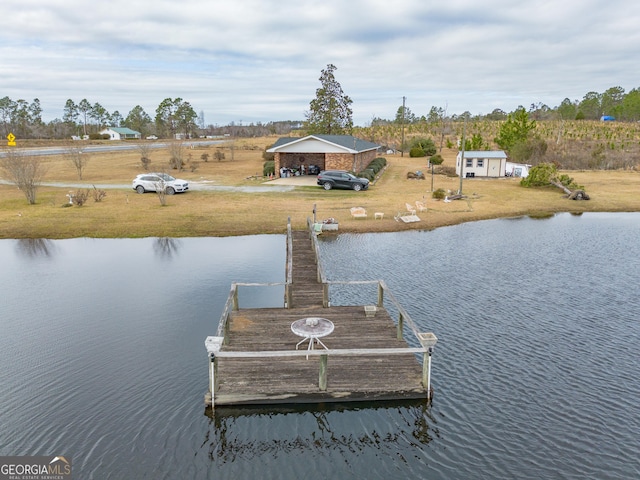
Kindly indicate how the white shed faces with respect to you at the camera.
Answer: facing the viewer

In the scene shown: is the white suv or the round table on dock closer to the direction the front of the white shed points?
the round table on dock

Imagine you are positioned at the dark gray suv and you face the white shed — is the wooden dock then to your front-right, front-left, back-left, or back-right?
back-right

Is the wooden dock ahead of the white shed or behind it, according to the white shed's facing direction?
ahead

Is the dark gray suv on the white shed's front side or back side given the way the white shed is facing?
on the front side

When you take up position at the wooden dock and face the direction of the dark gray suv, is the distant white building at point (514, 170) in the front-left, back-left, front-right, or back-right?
front-right

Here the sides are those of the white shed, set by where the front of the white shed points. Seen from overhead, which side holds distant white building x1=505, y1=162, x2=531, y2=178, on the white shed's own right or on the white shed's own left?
on the white shed's own left

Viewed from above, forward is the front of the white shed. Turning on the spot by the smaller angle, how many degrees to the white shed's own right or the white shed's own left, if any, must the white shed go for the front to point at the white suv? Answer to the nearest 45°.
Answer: approximately 45° to the white shed's own right

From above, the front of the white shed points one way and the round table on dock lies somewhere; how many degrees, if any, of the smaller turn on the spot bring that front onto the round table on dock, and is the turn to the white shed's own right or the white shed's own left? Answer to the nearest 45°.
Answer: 0° — it already faces it

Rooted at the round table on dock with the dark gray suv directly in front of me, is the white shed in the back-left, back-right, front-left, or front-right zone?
front-right

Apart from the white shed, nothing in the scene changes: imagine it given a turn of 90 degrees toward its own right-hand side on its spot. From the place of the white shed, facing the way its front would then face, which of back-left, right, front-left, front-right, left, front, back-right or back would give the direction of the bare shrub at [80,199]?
front-left
